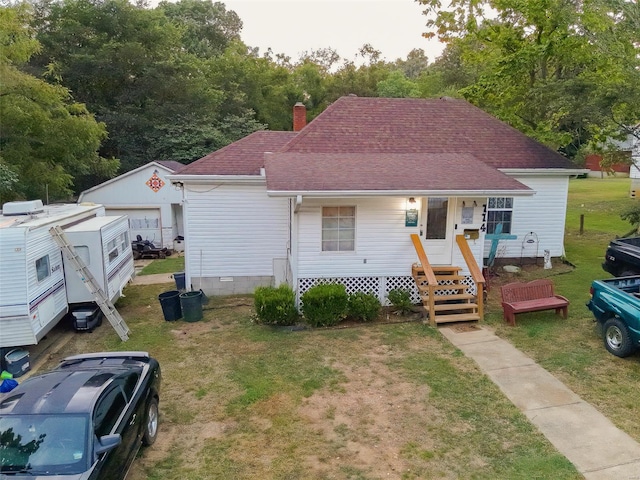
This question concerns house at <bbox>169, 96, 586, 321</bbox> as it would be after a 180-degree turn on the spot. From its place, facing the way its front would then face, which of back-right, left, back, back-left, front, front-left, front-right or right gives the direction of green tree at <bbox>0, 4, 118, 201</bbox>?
left

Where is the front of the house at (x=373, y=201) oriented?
toward the camera

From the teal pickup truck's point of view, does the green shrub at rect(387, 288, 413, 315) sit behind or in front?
behind

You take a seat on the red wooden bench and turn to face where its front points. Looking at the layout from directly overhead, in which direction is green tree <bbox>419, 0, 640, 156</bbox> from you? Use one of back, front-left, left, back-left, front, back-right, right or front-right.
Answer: back-left

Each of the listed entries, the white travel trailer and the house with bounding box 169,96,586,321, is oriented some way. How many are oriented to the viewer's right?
0

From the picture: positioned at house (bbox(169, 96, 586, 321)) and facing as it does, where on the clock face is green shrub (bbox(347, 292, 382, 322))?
The green shrub is roughly at 12 o'clock from the house.

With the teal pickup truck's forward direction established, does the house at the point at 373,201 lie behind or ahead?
behind

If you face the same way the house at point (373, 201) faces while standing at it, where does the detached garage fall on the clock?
The detached garage is roughly at 4 o'clock from the house.

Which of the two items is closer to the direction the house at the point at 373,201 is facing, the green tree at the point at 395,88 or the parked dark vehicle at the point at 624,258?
the parked dark vehicle

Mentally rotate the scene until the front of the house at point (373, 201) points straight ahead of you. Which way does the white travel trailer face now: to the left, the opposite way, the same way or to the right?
the same way

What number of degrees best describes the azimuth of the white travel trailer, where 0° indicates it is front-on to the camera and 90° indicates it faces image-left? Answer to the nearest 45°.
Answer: approximately 45°

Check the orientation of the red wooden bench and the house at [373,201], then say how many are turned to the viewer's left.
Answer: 0

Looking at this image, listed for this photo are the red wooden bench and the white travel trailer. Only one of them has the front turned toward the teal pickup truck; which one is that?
the red wooden bench

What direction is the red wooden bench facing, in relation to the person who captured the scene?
facing the viewer and to the right of the viewer

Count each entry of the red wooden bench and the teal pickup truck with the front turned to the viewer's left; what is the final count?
0

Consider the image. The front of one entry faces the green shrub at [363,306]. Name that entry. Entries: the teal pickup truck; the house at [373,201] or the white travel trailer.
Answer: the house
